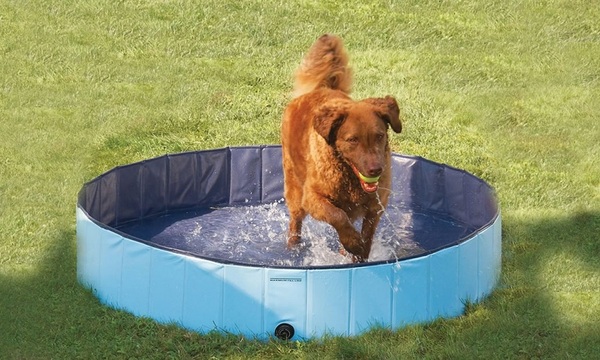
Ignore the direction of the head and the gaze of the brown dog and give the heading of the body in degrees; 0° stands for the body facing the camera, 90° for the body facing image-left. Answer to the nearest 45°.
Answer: approximately 315°
